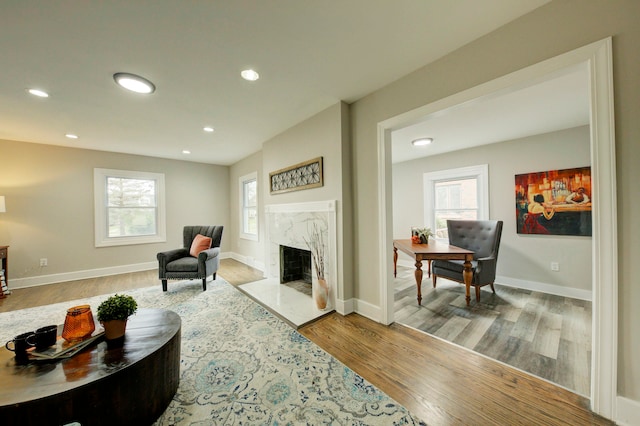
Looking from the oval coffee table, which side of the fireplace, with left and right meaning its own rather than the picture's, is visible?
front

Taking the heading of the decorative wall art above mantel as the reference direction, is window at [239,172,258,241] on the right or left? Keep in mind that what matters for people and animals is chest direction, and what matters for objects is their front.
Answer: on its right

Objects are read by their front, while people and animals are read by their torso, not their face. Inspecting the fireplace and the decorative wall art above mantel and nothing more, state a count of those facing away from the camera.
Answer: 0

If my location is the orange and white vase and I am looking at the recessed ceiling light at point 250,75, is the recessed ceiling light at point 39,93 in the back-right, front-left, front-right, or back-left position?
front-right

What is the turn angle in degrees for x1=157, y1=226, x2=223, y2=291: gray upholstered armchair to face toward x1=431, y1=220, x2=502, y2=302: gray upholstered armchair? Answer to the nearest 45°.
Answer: approximately 90° to its left

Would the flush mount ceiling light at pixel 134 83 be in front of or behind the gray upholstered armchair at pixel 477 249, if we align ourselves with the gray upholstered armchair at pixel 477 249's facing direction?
in front

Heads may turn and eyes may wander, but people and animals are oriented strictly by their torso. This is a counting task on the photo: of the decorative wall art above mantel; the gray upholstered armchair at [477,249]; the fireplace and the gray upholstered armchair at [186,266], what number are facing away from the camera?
0

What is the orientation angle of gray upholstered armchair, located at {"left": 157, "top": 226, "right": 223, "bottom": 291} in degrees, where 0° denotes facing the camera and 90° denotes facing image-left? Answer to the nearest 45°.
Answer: approximately 45°

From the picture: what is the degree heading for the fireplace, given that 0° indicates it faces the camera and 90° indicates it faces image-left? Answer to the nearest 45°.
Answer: approximately 45°

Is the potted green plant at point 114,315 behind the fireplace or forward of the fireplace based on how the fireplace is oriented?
forward

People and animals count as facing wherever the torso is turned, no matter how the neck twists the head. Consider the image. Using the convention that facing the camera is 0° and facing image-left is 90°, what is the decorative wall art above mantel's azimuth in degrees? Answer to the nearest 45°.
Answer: approximately 45°

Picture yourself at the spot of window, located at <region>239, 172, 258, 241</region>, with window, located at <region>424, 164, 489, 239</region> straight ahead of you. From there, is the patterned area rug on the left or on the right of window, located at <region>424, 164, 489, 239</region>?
right

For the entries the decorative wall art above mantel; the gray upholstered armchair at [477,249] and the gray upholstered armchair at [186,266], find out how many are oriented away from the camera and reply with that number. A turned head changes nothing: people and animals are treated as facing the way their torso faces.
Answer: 0

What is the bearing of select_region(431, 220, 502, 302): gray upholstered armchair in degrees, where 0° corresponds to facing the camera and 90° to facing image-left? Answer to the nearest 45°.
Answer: approximately 45°

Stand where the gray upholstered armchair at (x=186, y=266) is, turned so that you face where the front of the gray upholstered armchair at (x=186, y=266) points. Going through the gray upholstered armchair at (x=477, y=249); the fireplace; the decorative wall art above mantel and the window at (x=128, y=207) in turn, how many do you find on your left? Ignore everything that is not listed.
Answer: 3

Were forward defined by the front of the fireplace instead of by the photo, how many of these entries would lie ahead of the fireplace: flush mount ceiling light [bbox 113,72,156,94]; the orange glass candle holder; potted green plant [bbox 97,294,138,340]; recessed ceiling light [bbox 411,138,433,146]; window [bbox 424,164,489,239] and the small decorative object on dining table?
3

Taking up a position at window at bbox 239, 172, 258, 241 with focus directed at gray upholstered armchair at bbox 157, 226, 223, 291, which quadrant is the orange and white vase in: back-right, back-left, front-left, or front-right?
front-left

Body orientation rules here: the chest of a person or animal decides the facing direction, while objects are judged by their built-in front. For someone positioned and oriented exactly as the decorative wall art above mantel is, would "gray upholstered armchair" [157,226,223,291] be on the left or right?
on its right
